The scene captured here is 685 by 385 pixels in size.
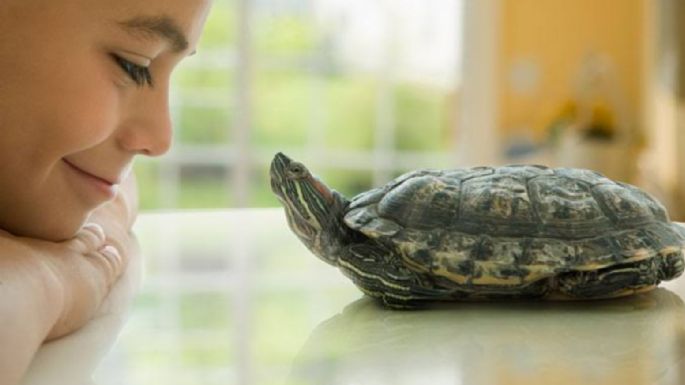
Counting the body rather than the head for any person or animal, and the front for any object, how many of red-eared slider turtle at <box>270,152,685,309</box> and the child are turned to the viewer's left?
1

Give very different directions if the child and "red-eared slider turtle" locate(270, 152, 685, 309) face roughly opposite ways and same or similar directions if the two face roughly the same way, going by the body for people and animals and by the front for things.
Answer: very different directions

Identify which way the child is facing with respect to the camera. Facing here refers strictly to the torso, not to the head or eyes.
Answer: to the viewer's right

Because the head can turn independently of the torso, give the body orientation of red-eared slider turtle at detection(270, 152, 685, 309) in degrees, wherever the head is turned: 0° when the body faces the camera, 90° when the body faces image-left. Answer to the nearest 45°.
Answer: approximately 90°

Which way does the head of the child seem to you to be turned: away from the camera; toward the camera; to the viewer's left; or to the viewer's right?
to the viewer's right
